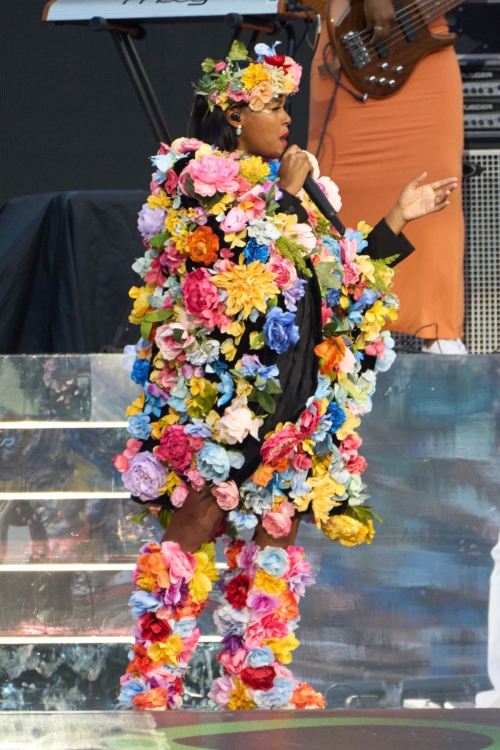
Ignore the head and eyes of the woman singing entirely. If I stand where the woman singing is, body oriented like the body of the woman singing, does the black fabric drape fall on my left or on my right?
on my left

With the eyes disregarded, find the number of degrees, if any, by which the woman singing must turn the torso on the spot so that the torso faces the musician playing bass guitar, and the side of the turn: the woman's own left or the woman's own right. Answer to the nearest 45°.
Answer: approximately 90° to the woman's own left

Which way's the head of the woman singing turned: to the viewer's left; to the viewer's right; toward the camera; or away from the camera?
to the viewer's right

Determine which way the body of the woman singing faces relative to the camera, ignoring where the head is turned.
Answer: to the viewer's right
